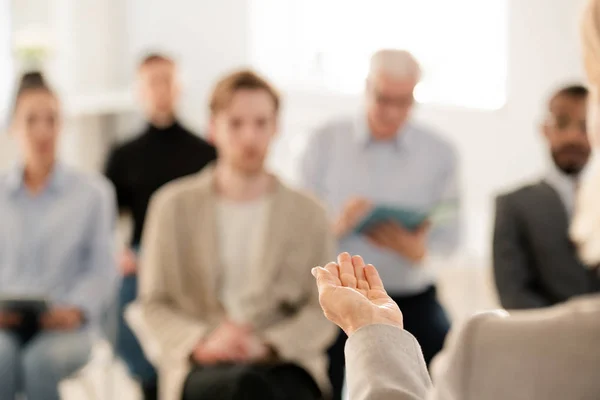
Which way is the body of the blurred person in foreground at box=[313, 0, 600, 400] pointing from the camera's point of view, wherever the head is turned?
away from the camera

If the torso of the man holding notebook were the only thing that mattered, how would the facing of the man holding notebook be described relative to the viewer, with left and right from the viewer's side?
facing the viewer

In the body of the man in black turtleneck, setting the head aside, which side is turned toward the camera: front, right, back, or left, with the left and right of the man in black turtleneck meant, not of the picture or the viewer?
front

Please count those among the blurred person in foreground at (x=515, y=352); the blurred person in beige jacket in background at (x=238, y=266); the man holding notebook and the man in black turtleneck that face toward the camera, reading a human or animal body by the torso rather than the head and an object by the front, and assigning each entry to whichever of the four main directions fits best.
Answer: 3

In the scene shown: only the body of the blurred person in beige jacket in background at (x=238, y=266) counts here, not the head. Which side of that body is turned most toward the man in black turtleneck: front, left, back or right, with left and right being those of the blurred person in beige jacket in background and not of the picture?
back

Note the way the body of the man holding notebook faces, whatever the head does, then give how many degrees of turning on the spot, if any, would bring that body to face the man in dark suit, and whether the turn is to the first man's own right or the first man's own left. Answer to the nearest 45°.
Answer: approximately 45° to the first man's own left

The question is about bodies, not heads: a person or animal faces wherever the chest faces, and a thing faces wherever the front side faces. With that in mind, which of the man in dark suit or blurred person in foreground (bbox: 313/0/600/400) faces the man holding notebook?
the blurred person in foreground

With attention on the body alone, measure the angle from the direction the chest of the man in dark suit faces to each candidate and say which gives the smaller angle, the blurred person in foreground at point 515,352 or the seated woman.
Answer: the blurred person in foreground

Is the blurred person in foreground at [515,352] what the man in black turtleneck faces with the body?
yes

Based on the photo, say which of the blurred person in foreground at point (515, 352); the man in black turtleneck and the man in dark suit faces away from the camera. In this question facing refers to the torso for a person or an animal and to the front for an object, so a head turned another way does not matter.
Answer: the blurred person in foreground

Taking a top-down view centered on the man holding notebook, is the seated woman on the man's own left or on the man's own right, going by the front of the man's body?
on the man's own right
